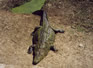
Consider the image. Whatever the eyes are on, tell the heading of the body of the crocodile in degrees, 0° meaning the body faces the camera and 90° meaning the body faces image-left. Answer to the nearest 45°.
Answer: approximately 0°
